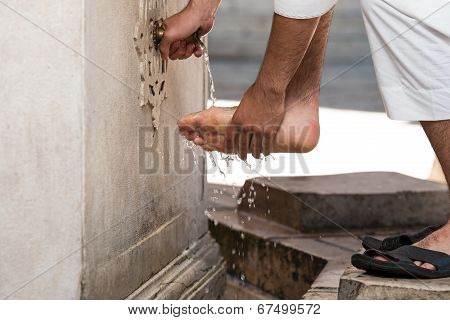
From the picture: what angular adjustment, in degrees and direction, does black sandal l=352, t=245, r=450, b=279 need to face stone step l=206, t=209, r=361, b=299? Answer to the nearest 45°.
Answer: approximately 45° to its right

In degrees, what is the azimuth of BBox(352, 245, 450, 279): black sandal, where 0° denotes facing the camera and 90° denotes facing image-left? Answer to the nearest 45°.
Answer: approximately 90°
